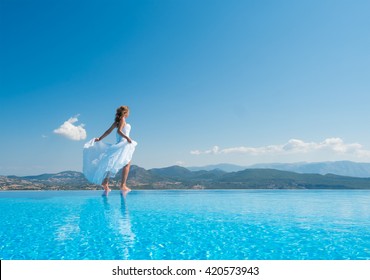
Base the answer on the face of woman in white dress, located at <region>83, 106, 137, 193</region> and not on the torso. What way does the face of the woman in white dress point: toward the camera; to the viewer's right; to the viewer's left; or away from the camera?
to the viewer's right

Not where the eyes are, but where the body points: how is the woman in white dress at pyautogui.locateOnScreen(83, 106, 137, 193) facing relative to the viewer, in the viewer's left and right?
facing to the right of the viewer
